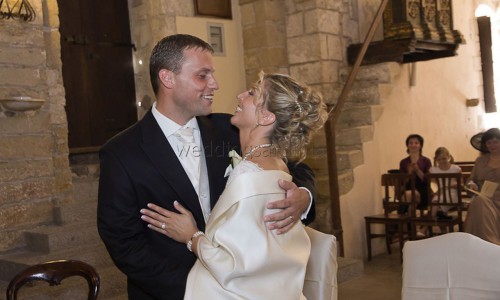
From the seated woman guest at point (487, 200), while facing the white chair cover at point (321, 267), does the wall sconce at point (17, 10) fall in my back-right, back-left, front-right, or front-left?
front-right

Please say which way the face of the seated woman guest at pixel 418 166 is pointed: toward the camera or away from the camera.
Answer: toward the camera

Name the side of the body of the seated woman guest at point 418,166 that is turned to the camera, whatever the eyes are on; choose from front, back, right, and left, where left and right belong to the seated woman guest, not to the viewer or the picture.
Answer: front

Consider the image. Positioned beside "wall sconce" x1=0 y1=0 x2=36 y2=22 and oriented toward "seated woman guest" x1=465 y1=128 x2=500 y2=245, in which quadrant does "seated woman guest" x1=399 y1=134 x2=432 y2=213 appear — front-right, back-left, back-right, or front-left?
front-left

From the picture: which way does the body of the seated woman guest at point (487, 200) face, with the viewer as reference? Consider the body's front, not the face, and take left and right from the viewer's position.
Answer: facing the viewer and to the left of the viewer

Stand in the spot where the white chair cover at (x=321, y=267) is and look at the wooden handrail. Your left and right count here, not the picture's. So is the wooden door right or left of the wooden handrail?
left

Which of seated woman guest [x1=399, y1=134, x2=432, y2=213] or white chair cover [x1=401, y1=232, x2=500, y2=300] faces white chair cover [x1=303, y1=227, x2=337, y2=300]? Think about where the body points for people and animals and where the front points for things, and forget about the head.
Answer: the seated woman guest

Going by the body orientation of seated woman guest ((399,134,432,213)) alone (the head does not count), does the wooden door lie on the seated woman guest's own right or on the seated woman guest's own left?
on the seated woman guest's own right

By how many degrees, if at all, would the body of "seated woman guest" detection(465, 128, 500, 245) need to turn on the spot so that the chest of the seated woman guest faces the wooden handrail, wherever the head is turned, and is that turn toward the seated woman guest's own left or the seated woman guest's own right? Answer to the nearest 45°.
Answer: approximately 45° to the seated woman guest's own right

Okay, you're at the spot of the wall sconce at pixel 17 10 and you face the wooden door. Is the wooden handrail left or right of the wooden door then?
right
